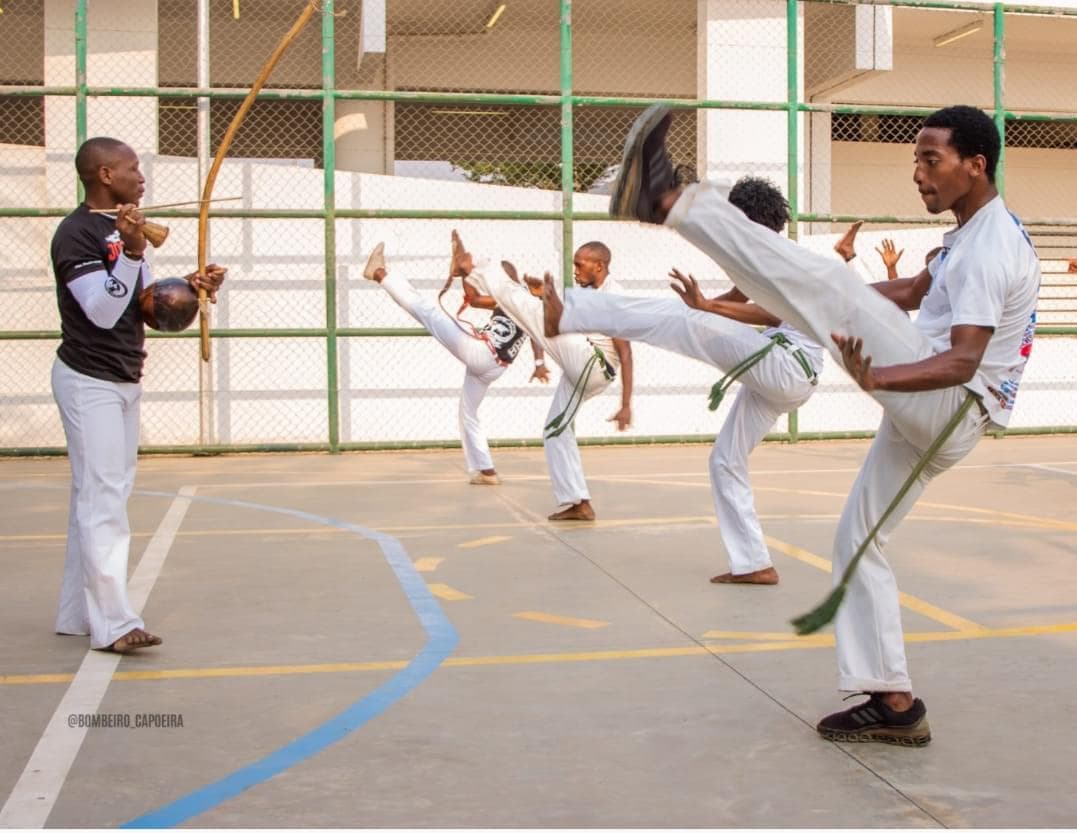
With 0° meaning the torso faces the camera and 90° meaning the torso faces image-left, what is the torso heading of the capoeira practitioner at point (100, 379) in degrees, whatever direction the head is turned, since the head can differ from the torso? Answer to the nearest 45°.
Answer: approximately 270°

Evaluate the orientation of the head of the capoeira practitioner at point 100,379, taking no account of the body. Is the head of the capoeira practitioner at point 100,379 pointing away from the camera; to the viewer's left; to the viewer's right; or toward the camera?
to the viewer's right

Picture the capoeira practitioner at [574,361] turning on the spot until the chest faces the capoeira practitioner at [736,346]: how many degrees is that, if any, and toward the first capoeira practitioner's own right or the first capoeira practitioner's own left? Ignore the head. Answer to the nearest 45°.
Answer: approximately 90° to the first capoeira practitioner's own left

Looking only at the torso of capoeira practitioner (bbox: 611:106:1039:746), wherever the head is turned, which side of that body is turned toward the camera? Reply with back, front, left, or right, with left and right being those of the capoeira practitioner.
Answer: left

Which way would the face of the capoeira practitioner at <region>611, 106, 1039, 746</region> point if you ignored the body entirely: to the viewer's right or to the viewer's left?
to the viewer's left
